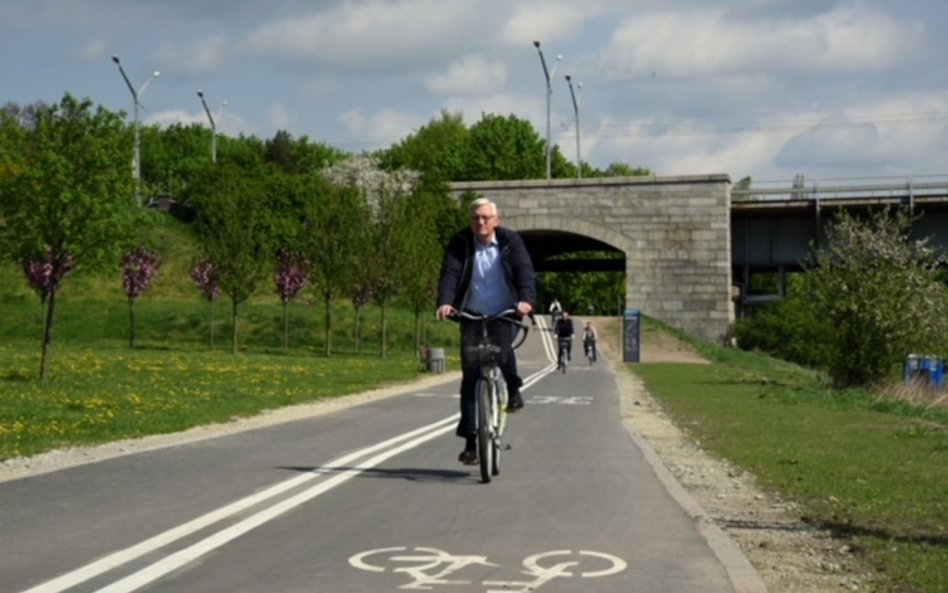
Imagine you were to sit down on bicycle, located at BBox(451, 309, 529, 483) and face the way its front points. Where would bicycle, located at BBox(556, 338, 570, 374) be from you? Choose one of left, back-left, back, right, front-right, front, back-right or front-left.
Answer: back

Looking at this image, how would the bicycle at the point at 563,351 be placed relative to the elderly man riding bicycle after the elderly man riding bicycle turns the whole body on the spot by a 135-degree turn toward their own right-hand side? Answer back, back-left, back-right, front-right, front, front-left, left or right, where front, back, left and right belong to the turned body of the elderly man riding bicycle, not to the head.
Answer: front-right

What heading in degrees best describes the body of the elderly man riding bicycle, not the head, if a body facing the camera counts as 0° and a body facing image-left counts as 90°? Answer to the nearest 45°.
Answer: approximately 0°

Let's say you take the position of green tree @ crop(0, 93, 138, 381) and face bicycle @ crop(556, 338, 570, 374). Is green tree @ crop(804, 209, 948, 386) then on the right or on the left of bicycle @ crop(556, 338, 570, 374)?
right

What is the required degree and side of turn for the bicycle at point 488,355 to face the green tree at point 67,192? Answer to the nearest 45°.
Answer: approximately 135° to its right
